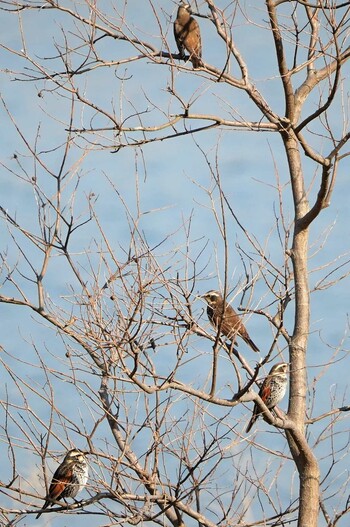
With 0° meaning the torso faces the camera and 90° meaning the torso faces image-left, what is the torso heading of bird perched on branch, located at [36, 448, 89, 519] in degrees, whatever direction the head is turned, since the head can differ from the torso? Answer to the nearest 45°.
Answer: approximately 315°
